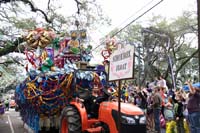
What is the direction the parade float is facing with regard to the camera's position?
facing the viewer and to the right of the viewer

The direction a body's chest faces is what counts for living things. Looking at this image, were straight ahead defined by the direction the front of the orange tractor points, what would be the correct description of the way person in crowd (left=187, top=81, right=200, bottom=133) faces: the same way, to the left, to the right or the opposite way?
the opposite way

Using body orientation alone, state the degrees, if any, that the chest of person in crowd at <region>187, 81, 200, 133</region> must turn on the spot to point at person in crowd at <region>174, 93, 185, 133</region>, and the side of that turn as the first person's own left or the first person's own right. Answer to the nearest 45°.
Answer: approximately 45° to the first person's own right

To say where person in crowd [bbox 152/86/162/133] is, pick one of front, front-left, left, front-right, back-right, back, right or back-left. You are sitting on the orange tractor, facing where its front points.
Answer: left

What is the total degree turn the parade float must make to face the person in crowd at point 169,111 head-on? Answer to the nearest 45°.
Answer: approximately 45° to its left

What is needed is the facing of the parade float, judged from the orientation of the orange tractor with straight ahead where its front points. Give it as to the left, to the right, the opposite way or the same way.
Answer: the same way

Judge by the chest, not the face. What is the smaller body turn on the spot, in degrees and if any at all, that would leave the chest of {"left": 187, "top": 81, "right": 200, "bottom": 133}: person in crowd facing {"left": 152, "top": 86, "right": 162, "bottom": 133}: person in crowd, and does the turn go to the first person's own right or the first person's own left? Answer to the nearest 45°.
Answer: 0° — they already face them

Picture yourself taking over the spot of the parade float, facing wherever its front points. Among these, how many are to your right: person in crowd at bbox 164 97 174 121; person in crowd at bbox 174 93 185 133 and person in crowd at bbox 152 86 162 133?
0

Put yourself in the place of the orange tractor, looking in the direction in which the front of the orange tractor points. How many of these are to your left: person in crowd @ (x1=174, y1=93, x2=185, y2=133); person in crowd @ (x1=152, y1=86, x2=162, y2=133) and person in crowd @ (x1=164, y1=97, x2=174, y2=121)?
3

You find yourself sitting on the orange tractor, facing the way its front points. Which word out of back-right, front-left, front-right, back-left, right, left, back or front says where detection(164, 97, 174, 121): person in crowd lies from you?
left

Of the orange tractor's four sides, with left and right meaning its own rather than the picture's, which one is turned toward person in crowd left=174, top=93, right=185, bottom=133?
left

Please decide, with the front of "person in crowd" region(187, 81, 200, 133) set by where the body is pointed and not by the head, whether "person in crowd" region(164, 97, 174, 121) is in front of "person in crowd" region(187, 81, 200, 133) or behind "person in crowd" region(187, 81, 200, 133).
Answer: in front

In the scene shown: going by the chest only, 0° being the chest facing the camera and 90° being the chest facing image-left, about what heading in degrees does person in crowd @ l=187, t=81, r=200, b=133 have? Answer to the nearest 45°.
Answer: approximately 135°

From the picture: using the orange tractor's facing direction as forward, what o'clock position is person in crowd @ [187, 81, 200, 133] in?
The person in crowd is roughly at 10 o'clock from the orange tractor.
